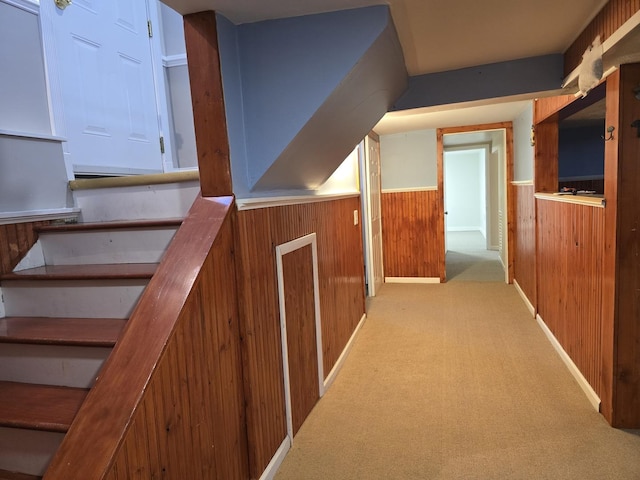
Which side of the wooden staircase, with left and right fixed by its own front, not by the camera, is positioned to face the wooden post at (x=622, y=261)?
left

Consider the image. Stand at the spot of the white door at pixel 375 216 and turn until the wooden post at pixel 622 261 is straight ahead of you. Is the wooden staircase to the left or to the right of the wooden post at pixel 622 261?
right

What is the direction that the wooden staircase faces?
toward the camera

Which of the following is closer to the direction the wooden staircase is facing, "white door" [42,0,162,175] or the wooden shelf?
the wooden shelf

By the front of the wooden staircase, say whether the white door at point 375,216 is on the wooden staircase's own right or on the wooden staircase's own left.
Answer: on the wooden staircase's own left

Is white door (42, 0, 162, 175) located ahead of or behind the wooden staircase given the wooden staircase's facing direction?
behind

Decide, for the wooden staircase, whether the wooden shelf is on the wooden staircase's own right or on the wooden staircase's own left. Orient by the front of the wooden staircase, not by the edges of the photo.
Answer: on the wooden staircase's own left

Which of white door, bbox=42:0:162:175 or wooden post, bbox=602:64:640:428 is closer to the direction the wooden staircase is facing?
the wooden post
